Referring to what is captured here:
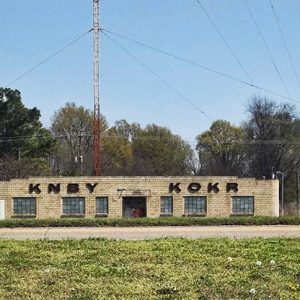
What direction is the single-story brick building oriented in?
toward the camera
